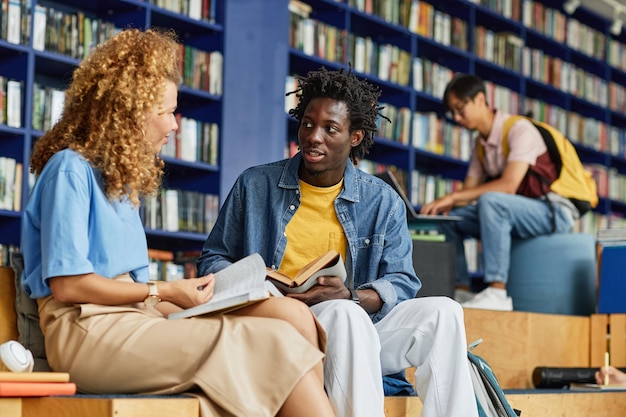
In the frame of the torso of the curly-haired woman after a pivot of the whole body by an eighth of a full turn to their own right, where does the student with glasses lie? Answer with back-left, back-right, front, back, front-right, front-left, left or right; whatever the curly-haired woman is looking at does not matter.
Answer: left

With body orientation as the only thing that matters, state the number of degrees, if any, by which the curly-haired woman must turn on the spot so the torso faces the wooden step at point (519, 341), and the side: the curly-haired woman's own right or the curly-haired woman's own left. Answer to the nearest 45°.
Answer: approximately 45° to the curly-haired woman's own left

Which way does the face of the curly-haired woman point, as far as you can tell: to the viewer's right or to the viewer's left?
to the viewer's right

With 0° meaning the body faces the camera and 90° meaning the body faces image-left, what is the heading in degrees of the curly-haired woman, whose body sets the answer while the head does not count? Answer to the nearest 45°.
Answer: approximately 270°
